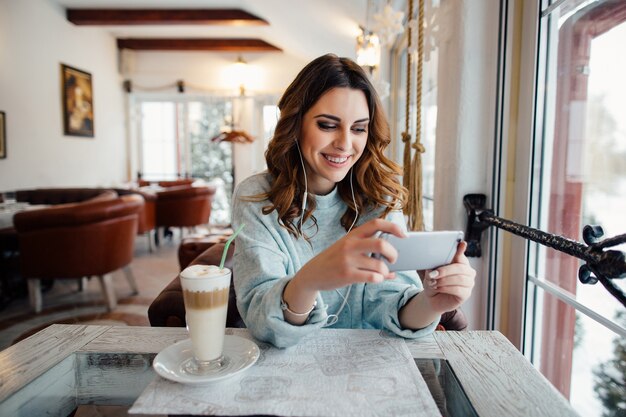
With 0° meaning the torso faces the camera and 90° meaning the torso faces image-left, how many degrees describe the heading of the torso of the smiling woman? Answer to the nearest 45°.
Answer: approximately 315°

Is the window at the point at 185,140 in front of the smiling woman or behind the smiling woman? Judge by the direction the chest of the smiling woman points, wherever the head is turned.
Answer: behind

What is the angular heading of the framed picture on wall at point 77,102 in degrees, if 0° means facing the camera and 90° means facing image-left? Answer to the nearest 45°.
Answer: approximately 315°

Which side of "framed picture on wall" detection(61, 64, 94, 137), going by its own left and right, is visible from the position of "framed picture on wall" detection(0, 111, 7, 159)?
right

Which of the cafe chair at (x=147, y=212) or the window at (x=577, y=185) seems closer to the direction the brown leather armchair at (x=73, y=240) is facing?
the cafe chair

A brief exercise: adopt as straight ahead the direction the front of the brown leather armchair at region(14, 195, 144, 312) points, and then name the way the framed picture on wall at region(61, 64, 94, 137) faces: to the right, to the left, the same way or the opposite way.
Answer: the opposite way

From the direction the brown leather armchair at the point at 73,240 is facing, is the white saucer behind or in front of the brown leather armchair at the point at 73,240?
behind

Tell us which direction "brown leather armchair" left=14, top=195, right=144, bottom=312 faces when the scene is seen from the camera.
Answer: facing away from the viewer and to the left of the viewer
